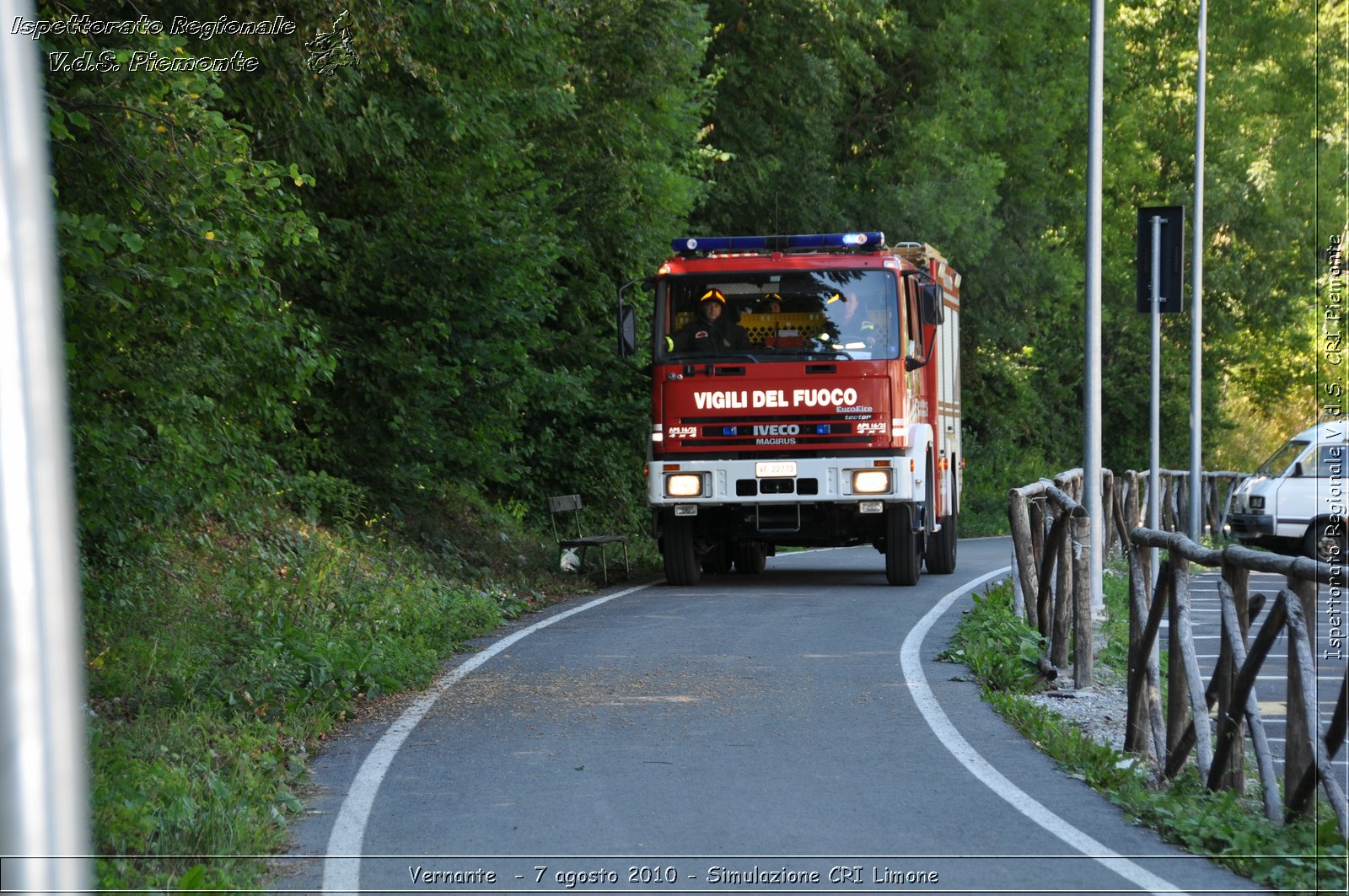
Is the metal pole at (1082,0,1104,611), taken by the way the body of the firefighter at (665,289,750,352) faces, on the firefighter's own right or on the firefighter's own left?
on the firefighter's own left

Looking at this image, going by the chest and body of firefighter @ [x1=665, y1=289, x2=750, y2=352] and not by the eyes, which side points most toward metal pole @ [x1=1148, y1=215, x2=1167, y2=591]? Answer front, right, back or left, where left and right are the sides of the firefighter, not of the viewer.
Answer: left

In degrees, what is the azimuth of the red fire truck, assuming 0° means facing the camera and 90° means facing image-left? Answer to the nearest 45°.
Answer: approximately 0°

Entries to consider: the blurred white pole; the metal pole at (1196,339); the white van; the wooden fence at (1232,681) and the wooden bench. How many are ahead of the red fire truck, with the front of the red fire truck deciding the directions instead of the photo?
2

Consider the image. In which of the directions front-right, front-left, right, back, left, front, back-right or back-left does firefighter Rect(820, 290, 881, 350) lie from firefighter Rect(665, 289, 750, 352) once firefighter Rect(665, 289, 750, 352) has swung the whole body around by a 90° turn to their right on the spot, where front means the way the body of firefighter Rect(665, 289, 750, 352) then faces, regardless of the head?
back

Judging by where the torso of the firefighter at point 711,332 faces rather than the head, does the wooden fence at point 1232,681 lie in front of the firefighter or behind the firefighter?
in front

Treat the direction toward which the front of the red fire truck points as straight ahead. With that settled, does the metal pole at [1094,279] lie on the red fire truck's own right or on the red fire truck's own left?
on the red fire truck's own left

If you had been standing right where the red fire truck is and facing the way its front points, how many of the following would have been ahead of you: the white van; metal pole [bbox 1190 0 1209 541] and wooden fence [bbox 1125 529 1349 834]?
1

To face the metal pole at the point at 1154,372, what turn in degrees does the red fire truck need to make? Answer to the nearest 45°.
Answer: approximately 90° to its left

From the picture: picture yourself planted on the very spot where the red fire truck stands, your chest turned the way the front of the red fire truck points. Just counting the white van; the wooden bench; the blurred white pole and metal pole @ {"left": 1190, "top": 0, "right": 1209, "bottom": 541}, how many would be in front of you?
1

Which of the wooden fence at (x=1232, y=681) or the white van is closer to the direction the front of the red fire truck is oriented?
the wooden fence

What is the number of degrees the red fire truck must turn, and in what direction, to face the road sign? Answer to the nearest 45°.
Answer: approximately 90° to its left

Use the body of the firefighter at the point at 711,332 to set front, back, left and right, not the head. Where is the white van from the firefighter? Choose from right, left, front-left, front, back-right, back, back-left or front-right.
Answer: back-left
